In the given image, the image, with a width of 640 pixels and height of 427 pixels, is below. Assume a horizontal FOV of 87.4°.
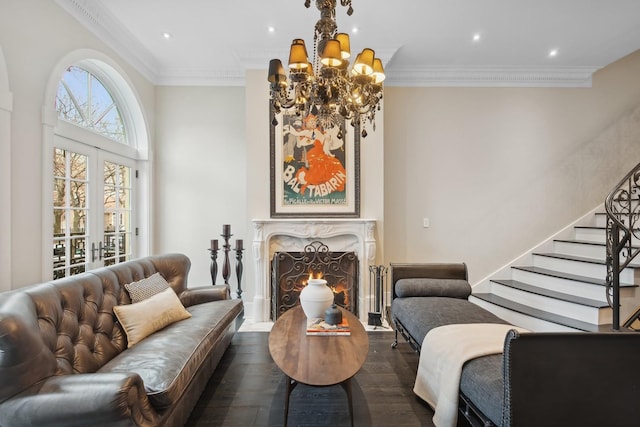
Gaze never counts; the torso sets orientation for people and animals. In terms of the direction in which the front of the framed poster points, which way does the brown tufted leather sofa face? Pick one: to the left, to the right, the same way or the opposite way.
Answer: to the left

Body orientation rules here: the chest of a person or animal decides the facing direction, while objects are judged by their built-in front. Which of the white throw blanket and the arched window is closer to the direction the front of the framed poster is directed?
the white throw blanket

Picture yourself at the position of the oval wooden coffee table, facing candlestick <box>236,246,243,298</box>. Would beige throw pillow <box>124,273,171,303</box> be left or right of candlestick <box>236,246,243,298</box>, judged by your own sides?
left

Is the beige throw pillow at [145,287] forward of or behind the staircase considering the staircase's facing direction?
forward

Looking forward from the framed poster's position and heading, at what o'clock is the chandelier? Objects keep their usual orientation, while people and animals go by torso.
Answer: The chandelier is roughly at 12 o'clock from the framed poster.

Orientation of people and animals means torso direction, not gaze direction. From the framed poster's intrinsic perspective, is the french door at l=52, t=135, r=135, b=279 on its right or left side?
on its right

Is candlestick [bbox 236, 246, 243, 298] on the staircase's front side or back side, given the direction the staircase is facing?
on the front side

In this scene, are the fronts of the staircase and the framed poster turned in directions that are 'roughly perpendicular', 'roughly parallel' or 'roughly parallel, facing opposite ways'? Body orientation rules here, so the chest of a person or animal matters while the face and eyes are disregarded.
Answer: roughly perpendicular

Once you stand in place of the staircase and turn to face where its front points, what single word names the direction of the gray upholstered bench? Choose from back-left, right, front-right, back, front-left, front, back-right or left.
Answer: front-left

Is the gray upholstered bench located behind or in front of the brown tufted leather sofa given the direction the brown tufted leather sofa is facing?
in front

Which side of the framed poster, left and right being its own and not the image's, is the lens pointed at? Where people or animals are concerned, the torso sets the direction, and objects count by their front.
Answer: front

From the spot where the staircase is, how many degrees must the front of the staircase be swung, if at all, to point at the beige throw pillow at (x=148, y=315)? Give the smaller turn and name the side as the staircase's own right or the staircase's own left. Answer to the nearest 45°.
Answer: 0° — it already faces it

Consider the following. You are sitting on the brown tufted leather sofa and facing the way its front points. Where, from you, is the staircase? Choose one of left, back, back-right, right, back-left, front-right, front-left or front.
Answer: front-left

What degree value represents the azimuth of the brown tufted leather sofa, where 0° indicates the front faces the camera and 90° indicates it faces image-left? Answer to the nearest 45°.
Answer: approximately 315°

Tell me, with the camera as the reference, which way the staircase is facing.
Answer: facing the viewer and to the left of the viewer

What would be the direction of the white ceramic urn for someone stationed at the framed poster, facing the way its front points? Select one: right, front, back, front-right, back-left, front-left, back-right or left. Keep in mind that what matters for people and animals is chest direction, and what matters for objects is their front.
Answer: front

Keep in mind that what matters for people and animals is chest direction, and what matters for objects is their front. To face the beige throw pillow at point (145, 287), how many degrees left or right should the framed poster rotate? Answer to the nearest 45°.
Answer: approximately 45° to its right

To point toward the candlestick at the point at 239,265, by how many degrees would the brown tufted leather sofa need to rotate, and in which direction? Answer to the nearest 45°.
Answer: approximately 90° to its left
